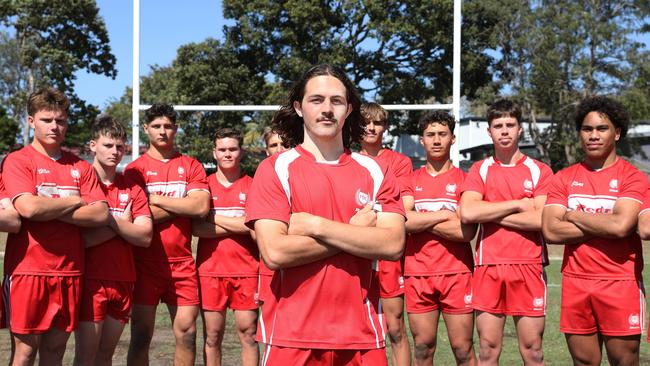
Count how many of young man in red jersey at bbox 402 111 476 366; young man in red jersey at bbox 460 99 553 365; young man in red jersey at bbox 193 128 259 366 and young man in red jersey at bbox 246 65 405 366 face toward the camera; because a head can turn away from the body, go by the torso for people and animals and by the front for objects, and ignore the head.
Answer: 4

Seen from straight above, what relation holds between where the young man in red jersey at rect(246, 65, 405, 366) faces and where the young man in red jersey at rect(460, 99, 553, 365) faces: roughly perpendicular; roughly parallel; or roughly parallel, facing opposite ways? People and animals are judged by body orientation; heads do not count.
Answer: roughly parallel

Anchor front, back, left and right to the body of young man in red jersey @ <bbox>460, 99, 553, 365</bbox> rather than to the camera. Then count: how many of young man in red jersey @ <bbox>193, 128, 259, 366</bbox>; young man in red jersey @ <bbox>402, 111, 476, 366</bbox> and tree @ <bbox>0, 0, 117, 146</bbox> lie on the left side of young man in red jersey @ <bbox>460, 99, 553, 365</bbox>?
0

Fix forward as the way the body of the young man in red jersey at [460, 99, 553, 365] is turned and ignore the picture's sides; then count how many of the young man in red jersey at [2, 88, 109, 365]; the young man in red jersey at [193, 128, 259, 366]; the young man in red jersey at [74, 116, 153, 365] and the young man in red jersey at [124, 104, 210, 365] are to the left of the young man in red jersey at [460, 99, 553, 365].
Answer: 0

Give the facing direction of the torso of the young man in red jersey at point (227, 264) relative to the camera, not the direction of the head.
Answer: toward the camera

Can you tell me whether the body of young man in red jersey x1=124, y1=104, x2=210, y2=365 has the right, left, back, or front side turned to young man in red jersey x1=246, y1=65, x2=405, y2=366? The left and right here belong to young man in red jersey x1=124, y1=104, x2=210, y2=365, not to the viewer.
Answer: front

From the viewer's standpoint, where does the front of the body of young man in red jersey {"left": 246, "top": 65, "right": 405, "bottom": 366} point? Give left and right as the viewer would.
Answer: facing the viewer

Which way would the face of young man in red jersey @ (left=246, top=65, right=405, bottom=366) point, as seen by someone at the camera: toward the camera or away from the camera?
toward the camera

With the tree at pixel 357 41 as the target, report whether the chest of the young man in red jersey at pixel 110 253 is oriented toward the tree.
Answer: no

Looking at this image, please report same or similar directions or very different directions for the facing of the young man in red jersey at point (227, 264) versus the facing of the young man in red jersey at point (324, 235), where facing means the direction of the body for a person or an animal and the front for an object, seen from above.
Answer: same or similar directions

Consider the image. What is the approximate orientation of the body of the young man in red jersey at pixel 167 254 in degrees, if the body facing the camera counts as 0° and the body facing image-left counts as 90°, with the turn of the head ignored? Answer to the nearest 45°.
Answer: approximately 0°

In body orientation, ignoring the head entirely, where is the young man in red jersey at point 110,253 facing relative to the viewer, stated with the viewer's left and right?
facing the viewer and to the right of the viewer

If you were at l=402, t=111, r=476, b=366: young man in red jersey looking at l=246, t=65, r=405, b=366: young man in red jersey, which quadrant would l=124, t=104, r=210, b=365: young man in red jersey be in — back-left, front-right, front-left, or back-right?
front-right

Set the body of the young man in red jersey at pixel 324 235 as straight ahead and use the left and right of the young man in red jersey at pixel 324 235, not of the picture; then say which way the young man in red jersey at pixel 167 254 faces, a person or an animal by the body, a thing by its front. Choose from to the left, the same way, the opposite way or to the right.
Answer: the same way

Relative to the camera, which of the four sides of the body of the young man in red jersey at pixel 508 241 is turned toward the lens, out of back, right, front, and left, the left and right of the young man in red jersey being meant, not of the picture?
front

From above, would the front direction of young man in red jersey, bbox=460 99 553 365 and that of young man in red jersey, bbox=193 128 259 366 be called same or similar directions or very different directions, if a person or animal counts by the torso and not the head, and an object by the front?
same or similar directions

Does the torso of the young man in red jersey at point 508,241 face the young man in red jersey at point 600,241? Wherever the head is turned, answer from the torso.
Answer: no
